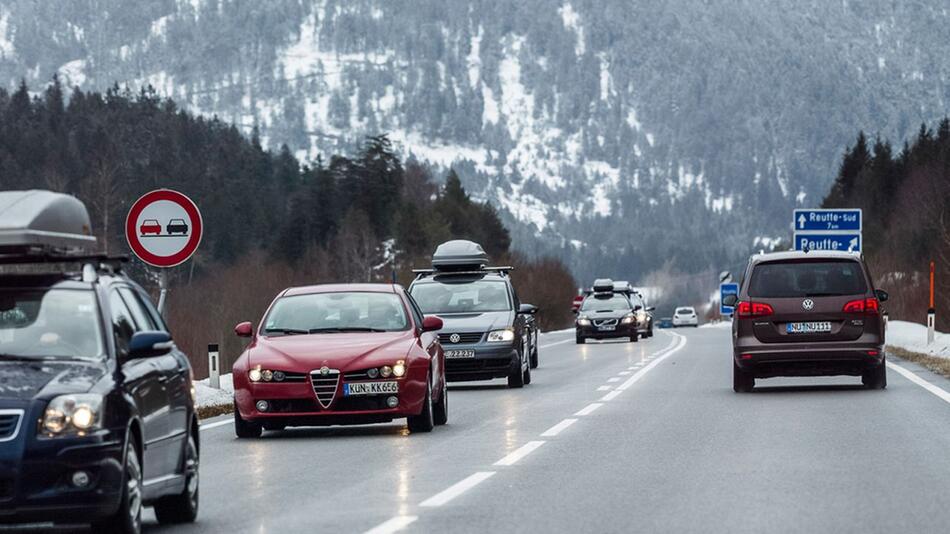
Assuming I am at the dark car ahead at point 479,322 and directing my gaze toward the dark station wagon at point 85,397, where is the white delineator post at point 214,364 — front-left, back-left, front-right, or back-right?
front-right

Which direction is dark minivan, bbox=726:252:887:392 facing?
away from the camera

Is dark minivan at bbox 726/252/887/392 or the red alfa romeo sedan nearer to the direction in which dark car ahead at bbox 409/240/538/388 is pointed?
the red alfa romeo sedan

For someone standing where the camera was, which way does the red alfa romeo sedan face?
facing the viewer

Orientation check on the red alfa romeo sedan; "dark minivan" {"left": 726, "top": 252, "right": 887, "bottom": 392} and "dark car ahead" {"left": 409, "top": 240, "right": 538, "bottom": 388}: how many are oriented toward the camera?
2

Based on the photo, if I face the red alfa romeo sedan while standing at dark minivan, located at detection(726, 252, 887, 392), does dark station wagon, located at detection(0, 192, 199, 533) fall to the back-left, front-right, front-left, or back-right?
front-left

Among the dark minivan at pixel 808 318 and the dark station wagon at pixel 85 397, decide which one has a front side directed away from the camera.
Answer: the dark minivan at pixel 808 318

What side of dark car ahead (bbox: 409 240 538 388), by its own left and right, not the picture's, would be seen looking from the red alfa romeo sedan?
front

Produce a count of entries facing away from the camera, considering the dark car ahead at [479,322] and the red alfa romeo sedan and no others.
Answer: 0

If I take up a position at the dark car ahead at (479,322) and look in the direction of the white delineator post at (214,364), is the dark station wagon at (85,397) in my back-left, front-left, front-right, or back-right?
front-left

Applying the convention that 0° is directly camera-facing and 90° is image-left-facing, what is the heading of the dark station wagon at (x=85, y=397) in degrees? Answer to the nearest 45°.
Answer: approximately 0°

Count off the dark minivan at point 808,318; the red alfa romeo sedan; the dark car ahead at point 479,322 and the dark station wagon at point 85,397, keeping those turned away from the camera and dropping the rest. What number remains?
1

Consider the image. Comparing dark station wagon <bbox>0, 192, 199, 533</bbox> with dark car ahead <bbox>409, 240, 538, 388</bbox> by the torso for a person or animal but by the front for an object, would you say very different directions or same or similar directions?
same or similar directions
